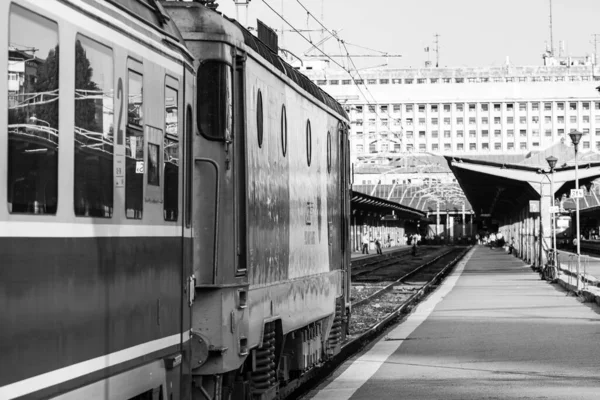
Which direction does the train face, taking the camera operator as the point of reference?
facing away from the viewer and to the right of the viewer
